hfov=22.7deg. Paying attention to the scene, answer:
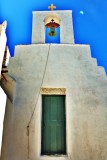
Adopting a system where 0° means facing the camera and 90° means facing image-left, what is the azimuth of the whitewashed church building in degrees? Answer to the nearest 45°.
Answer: approximately 0°
